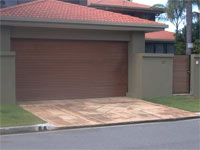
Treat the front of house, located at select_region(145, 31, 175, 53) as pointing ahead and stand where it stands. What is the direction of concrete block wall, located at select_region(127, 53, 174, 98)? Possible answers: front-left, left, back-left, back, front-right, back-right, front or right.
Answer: front

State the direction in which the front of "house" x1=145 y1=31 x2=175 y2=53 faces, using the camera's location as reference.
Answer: facing the viewer

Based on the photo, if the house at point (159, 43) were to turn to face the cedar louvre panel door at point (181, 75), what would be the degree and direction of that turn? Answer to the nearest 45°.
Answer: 0° — it already faces it
